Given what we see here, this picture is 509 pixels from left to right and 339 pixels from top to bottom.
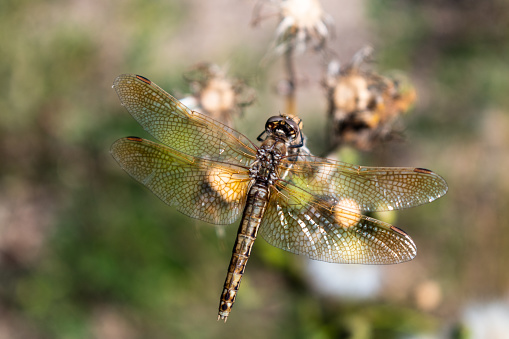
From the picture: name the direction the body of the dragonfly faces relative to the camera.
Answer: away from the camera
